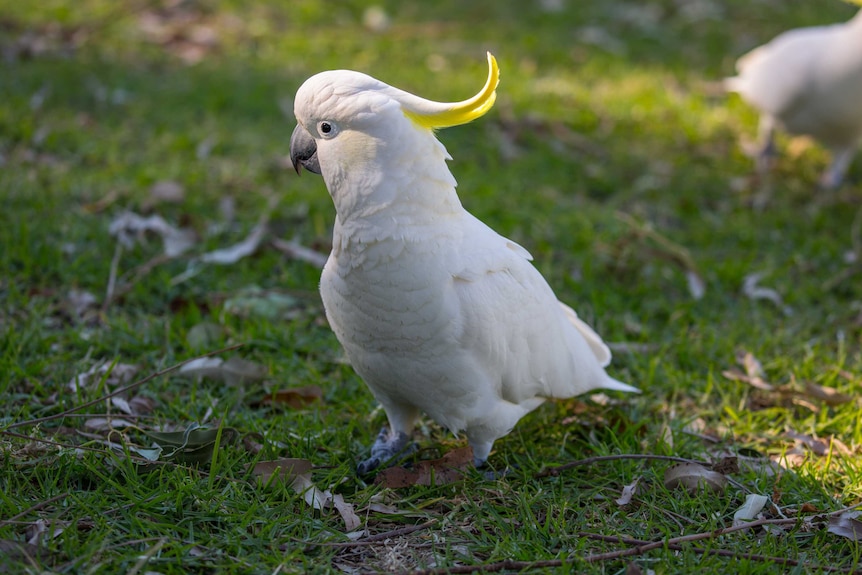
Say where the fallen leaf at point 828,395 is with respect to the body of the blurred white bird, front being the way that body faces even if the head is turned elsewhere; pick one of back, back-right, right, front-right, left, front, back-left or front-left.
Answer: right

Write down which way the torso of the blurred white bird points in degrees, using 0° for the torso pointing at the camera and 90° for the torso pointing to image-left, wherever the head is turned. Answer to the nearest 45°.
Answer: approximately 270°

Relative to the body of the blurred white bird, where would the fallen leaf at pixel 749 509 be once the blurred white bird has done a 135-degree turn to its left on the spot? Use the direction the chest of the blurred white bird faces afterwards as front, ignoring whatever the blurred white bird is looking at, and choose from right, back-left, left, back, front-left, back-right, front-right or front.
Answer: back-left

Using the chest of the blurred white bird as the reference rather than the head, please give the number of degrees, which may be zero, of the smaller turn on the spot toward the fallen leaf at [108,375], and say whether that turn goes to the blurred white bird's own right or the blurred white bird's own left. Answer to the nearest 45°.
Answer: approximately 135° to the blurred white bird's own right

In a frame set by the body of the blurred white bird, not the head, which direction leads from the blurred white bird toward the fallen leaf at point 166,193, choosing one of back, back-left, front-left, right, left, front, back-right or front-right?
back-right

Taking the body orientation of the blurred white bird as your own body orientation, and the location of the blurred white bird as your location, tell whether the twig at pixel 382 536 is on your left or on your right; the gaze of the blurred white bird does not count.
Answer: on your right

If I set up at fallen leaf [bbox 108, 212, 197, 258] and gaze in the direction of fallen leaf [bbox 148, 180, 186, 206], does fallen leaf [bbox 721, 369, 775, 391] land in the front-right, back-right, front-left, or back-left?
back-right

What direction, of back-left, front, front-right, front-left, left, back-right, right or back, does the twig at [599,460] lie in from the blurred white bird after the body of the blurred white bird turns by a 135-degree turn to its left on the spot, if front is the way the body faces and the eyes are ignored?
back-left

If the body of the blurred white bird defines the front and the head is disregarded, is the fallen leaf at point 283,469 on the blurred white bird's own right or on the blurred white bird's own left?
on the blurred white bird's own right

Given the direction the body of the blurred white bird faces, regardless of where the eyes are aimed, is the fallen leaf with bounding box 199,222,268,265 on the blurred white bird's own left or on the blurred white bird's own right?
on the blurred white bird's own right

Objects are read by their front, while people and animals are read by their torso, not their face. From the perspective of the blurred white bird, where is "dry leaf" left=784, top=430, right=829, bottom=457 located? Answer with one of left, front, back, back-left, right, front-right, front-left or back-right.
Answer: right

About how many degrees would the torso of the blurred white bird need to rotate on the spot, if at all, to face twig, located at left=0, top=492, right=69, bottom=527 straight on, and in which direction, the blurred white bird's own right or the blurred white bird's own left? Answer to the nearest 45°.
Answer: approximately 90° to the blurred white bird's own right

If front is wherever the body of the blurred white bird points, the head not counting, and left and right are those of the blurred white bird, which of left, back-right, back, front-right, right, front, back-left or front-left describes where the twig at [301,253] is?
back-right

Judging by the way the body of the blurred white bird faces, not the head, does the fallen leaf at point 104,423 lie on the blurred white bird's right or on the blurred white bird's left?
on the blurred white bird's right
